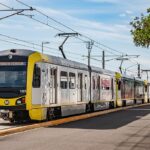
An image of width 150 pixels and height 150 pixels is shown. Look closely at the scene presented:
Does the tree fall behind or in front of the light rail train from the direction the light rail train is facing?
behind

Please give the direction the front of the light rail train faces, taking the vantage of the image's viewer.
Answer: facing the viewer and to the left of the viewer
